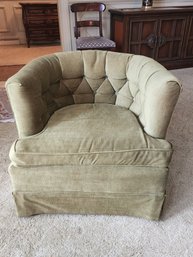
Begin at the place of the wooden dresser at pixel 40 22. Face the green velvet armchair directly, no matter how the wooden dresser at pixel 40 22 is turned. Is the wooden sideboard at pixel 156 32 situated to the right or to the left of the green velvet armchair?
left

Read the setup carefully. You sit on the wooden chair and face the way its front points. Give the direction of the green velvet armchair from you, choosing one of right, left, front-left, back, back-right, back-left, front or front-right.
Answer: front-right

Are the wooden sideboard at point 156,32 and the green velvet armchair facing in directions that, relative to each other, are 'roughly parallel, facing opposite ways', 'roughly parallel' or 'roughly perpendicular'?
roughly parallel

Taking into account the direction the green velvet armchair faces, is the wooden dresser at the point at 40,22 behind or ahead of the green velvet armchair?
behind

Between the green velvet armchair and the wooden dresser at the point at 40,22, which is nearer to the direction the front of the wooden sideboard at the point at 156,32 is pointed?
the green velvet armchair

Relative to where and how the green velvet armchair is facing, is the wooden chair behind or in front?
behind

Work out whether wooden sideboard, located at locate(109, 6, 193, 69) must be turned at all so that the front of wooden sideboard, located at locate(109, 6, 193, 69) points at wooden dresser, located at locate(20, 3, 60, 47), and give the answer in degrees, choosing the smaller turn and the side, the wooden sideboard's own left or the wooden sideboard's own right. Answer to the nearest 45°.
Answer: approximately 135° to the wooden sideboard's own right

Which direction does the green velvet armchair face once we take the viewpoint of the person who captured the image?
facing the viewer

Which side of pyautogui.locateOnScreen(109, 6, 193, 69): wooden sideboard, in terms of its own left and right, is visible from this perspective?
front

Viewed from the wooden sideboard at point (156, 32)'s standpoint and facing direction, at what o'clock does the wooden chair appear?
The wooden chair is roughly at 2 o'clock from the wooden sideboard.

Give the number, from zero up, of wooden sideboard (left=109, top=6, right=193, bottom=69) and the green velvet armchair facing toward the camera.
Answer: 2

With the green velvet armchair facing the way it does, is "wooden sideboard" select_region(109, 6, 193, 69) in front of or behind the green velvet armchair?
behind

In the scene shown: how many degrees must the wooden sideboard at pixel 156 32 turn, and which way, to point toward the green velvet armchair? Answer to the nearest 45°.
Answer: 0° — it already faces it

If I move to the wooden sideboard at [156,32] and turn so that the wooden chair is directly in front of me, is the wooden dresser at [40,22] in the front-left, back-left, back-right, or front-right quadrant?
front-right
